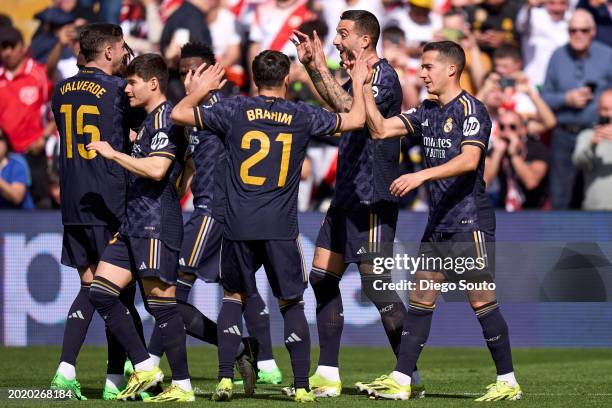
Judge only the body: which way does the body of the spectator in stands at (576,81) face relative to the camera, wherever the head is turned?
toward the camera

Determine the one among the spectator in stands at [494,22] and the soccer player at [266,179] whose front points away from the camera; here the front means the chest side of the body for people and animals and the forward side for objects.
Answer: the soccer player

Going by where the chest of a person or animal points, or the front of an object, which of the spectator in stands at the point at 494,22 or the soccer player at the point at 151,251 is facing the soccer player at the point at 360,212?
the spectator in stands

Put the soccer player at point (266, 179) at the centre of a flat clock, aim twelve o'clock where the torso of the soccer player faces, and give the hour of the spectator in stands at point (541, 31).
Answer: The spectator in stands is roughly at 1 o'clock from the soccer player.

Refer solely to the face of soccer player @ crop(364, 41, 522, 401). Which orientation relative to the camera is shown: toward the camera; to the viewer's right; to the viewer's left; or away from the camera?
to the viewer's left

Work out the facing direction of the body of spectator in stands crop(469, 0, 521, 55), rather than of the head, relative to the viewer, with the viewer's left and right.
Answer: facing the viewer

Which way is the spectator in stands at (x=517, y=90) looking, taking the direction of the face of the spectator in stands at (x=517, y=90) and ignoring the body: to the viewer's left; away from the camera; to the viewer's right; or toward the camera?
toward the camera

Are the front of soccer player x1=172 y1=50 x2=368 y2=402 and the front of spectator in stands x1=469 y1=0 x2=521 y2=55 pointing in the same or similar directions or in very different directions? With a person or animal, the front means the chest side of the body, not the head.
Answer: very different directions

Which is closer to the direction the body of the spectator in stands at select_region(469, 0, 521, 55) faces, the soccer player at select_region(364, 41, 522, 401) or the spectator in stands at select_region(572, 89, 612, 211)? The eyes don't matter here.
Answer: the soccer player

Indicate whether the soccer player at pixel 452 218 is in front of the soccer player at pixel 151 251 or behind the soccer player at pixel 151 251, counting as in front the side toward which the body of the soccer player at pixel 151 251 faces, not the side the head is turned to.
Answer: behind

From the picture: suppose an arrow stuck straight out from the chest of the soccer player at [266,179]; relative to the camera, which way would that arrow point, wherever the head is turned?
away from the camera

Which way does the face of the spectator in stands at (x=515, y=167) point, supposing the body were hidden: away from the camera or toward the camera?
toward the camera

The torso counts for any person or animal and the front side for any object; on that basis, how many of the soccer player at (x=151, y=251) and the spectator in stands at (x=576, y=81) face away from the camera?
0

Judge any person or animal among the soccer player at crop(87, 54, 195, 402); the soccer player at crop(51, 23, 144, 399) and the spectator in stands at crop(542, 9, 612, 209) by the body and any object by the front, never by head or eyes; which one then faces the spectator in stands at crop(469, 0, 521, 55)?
the soccer player at crop(51, 23, 144, 399)

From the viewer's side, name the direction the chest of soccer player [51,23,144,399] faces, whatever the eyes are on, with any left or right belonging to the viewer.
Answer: facing away from the viewer and to the right of the viewer

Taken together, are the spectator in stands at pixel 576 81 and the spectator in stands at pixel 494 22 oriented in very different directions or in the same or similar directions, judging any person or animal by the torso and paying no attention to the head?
same or similar directions
